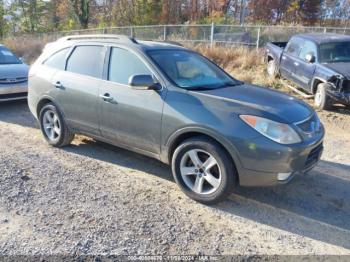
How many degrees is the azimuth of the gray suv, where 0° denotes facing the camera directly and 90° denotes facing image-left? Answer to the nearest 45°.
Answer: approximately 315°

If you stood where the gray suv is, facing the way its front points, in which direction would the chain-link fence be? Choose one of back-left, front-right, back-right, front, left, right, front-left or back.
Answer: back-left
